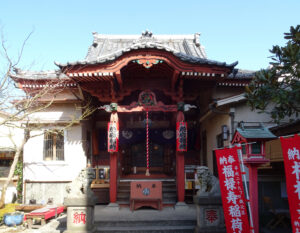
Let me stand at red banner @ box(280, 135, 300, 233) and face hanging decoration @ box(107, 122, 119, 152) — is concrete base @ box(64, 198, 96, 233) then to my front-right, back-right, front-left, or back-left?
front-left

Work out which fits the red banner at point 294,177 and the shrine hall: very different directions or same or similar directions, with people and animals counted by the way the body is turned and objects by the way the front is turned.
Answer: same or similar directions

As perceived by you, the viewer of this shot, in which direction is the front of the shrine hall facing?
facing the viewer

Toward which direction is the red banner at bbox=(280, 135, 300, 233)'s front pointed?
toward the camera

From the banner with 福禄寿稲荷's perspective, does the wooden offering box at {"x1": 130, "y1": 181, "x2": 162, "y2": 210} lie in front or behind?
behind

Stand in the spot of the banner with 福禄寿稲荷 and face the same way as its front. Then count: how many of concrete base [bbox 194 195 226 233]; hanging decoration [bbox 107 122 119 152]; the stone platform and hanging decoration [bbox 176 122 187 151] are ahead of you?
0

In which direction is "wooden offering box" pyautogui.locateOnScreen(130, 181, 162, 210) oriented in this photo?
toward the camera

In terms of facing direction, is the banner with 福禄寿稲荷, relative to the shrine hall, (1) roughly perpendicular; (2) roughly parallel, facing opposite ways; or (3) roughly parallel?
roughly parallel

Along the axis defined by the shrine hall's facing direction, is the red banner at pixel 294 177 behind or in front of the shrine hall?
in front

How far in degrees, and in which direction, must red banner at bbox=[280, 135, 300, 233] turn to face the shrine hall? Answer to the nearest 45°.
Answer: approximately 135° to its right

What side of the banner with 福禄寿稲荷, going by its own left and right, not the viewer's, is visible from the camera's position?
front

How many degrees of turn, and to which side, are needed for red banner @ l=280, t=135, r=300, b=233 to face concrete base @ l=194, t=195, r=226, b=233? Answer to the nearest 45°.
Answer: approximately 135° to its right

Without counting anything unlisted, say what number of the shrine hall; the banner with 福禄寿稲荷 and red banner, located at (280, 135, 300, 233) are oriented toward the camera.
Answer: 3

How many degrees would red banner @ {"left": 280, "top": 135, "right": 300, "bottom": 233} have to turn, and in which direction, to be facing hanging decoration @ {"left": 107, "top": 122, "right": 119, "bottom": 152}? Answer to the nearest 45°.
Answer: approximately 135° to its right

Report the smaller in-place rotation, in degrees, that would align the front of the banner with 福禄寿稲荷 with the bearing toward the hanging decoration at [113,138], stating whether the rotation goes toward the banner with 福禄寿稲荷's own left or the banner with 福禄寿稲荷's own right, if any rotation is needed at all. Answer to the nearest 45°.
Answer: approximately 135° to the banner with 福禄寿稲荷's own right
